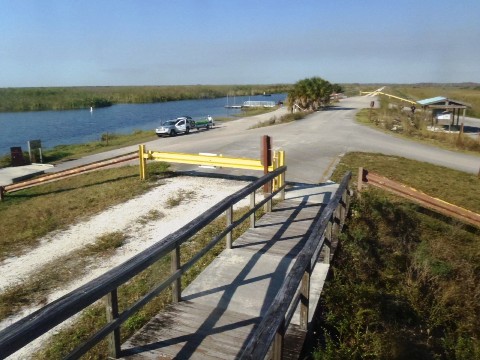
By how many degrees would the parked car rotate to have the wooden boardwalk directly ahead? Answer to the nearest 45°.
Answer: approximately 45° to its left

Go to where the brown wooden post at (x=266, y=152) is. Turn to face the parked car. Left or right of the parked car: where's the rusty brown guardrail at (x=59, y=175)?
left

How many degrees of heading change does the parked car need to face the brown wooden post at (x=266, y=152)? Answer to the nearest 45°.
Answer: approximately 45° to its left

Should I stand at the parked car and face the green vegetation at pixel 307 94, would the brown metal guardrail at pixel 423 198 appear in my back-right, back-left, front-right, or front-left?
back-right

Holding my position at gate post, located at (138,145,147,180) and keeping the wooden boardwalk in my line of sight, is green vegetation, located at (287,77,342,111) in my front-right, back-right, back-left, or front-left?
back-left

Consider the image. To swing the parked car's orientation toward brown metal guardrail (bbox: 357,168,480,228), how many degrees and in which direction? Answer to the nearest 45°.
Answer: approximately 45° to its left

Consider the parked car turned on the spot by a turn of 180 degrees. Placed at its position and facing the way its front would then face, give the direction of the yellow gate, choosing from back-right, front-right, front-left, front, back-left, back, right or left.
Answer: back-right

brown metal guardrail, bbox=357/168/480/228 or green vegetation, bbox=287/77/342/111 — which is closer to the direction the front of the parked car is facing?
the brown metal guardrail

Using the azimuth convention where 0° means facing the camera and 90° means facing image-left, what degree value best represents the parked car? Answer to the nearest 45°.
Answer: approximately 45°

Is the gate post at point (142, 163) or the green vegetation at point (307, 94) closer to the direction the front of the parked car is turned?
the gate post
